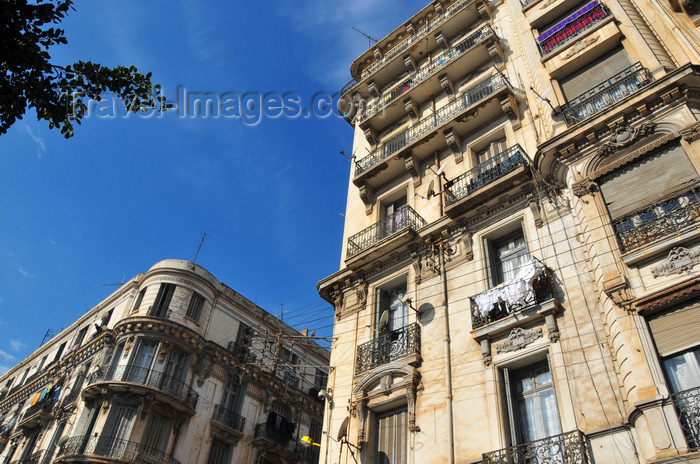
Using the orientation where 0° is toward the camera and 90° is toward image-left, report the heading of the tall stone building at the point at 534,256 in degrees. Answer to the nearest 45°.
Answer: approximately 45°

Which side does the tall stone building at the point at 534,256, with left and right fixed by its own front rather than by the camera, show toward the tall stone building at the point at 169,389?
right

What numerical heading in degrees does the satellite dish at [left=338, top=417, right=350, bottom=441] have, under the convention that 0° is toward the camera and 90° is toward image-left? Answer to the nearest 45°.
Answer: approximately 90°

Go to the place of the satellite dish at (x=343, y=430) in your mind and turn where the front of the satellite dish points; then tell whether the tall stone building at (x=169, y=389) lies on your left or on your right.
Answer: on your right
